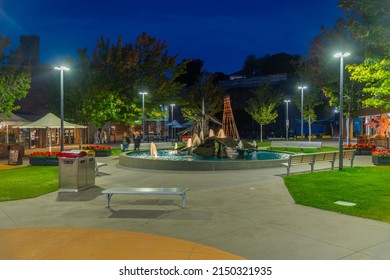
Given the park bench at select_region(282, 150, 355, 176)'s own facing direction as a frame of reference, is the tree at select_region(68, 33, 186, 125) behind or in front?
in front

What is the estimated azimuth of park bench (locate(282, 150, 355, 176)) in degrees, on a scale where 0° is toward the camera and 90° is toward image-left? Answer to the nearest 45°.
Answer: approximately 135°

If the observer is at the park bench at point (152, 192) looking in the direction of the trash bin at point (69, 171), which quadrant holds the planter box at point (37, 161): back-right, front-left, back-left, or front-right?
front-right

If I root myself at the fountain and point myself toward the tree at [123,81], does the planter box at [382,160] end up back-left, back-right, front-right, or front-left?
back-right

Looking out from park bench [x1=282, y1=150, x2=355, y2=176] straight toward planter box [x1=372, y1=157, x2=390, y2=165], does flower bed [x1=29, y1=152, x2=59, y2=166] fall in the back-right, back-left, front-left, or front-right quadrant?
back-left

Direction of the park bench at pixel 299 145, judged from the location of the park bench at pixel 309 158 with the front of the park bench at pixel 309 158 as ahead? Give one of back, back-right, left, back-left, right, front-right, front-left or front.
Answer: front-right

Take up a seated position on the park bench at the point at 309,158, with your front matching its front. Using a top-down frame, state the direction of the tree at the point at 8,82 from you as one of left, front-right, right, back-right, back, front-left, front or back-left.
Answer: front-left

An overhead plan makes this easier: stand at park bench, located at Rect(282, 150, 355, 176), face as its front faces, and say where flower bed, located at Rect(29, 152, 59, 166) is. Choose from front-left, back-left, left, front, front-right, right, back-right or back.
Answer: front-left

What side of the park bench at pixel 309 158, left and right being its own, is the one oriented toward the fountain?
front
